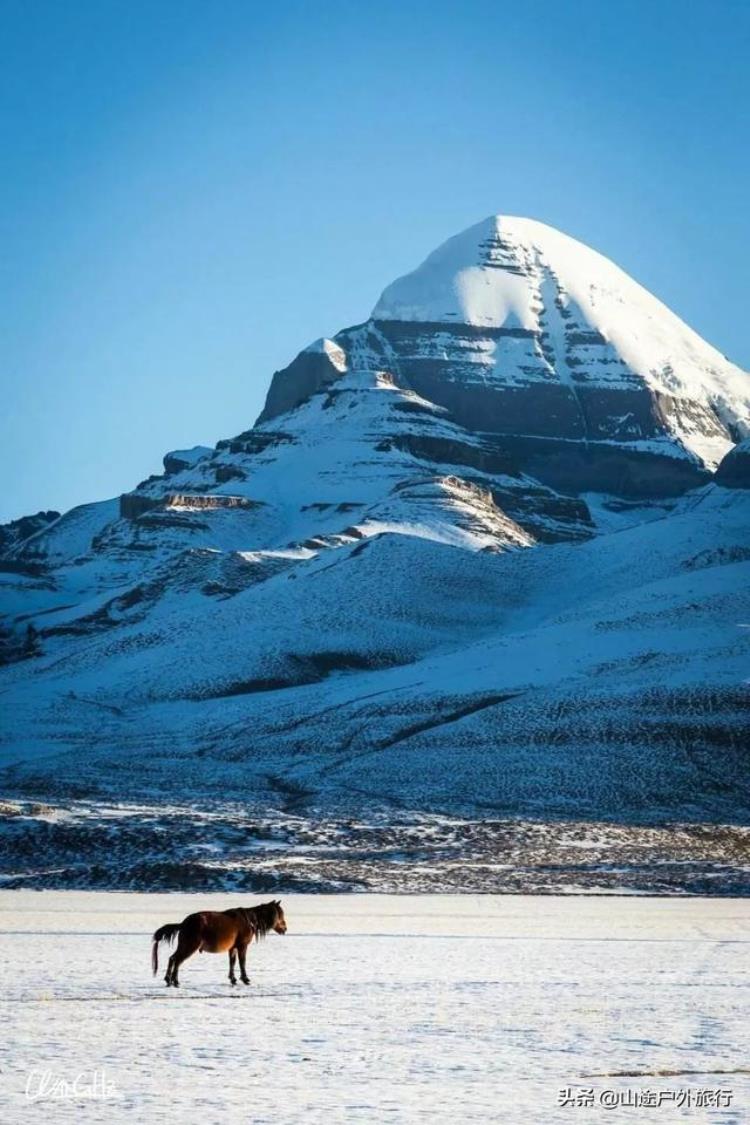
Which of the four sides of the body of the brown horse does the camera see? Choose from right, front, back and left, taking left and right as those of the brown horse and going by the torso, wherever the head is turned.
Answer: right
